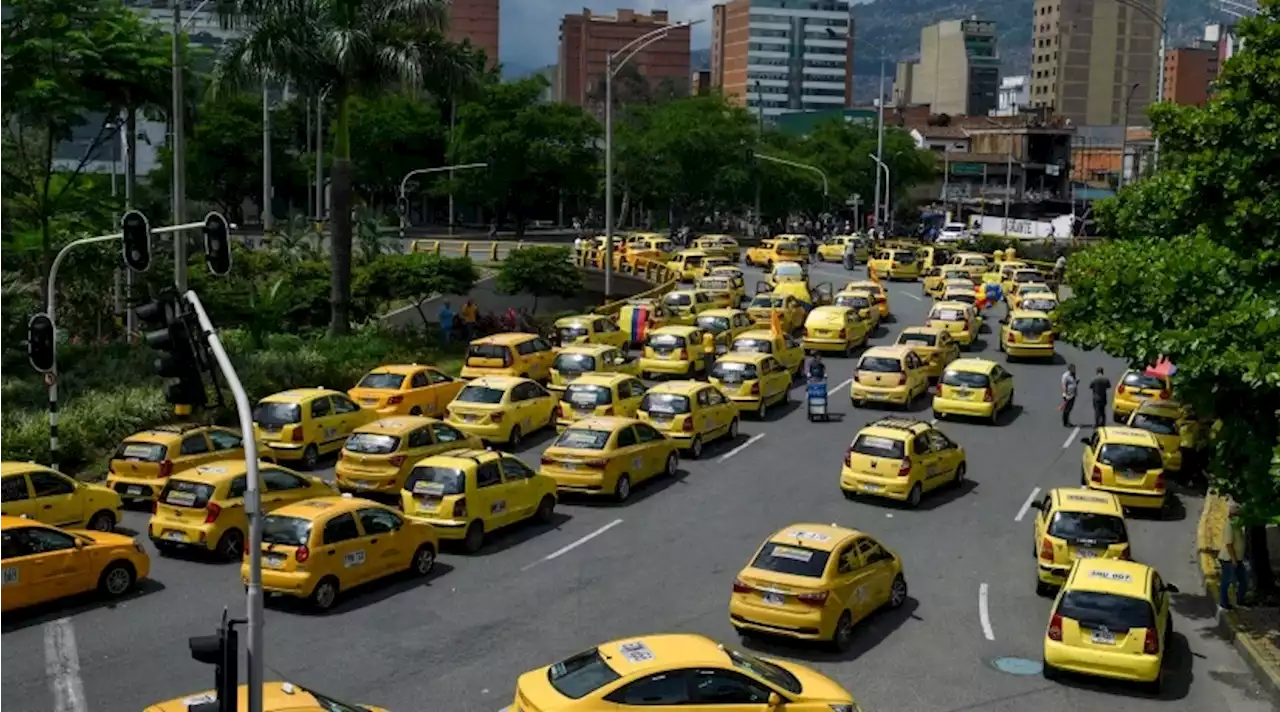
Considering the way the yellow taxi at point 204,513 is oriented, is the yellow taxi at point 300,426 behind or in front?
in front

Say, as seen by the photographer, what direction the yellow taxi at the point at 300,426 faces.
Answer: facing away from the viewer and to the right of the viewer

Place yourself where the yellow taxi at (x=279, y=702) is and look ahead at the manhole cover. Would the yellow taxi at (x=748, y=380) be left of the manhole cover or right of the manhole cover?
left

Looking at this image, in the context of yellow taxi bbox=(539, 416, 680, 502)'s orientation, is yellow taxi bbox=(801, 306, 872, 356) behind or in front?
in front

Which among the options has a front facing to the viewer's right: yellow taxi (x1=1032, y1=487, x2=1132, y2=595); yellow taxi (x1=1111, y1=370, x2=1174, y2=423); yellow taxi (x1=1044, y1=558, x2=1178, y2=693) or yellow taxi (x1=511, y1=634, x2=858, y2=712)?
yellow taxi (x1=511, y1=634, x2=858, y2=712)

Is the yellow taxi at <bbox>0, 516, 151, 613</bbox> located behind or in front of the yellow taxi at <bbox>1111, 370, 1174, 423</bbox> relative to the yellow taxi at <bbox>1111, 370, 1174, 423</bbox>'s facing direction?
behind

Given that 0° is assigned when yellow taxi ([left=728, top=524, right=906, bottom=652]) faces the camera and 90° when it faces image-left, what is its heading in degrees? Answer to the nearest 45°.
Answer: approximately 225°

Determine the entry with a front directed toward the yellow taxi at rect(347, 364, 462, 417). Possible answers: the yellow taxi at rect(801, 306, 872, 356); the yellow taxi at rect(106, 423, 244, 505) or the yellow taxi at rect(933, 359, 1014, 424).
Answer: the yellow taxi at rect(106, 423, 244, 505)

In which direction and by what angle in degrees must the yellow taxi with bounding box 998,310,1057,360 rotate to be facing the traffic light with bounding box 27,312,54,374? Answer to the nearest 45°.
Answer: approximately 135° to its left

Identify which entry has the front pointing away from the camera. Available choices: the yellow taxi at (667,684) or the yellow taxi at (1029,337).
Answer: the yellow taxi at (1029,337)

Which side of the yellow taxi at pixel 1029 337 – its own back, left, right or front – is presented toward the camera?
back

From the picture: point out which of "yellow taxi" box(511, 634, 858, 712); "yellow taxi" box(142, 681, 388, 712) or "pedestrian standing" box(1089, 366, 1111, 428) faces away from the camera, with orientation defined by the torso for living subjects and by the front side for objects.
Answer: the pedestrian standing

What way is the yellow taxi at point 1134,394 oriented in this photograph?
away from the camera

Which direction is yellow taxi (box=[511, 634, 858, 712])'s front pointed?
to the viewer's right

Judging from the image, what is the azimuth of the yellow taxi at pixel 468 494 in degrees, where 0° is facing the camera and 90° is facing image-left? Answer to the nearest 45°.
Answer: approximately 225°
